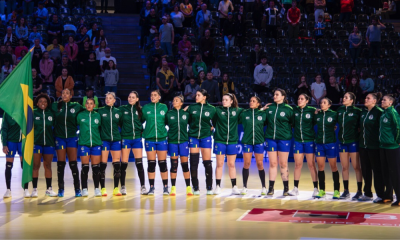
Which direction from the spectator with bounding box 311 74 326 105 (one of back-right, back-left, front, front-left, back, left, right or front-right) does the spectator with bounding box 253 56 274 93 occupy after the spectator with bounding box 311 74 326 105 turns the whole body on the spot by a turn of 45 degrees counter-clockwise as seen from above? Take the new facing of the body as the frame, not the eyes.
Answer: back-right

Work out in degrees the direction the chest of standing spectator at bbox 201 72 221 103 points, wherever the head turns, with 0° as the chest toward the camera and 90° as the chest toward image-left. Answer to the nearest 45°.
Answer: approximately 0°

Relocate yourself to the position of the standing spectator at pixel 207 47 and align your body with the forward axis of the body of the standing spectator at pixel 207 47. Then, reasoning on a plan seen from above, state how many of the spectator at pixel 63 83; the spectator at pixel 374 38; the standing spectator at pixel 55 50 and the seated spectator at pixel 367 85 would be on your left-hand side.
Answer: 2

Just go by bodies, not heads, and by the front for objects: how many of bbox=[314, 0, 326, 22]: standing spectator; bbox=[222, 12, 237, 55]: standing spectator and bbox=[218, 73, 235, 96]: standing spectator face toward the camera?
3
